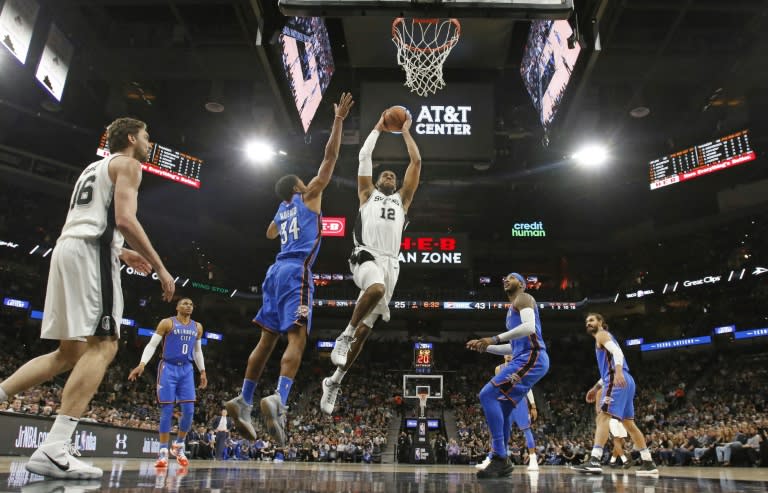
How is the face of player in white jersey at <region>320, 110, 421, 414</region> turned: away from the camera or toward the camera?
toward the camera

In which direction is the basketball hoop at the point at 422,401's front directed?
toward the camera

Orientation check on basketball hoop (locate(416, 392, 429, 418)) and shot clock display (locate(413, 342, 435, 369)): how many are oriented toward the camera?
2

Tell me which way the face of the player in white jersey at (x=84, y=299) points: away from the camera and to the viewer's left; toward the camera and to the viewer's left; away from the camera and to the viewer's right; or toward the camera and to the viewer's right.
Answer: away from the camera and to the viewer's right

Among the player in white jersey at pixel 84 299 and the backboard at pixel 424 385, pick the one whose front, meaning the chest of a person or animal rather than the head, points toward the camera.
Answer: the backboard

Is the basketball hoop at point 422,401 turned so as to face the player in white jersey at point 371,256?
yes

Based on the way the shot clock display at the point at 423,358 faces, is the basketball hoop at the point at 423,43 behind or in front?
in front

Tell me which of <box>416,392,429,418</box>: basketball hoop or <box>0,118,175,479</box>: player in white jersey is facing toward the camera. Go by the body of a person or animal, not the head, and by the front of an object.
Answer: the basketball hoop

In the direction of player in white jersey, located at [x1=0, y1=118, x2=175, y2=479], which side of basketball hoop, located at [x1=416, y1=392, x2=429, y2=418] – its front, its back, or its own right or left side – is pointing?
front

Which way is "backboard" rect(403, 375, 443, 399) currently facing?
toward the camera

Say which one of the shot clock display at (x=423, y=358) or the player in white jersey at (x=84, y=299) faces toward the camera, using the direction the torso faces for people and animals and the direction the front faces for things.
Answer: the shot clock display

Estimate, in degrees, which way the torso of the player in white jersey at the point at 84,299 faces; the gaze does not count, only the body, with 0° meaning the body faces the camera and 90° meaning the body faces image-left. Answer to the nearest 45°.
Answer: approximately 225°

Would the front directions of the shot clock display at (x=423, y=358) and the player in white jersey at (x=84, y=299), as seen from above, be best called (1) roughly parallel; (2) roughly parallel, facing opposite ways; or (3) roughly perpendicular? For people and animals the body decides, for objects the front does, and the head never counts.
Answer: roughly parallel, facing opposite ways

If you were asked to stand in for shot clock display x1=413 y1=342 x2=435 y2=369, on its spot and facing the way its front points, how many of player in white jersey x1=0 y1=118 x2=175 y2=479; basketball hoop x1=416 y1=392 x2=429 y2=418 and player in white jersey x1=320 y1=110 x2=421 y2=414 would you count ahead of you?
3

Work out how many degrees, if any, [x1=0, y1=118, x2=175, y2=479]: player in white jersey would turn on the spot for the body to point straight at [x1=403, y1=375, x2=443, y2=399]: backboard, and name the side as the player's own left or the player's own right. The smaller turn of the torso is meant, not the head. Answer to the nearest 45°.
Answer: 0° — they already face it

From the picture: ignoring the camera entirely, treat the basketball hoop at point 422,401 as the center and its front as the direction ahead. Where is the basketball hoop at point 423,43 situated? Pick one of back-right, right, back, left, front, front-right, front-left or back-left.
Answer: front
